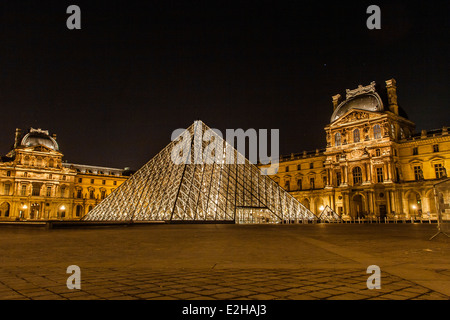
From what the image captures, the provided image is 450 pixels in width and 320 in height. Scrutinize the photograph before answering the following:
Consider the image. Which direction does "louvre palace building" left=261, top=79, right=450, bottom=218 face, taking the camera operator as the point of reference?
facing the viewer and to the left of the viewer

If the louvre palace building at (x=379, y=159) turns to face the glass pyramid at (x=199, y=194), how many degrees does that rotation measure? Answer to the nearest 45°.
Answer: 0° — it already faces it

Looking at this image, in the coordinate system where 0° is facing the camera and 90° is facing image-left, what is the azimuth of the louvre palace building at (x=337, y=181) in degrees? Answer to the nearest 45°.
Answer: approximately 0°
